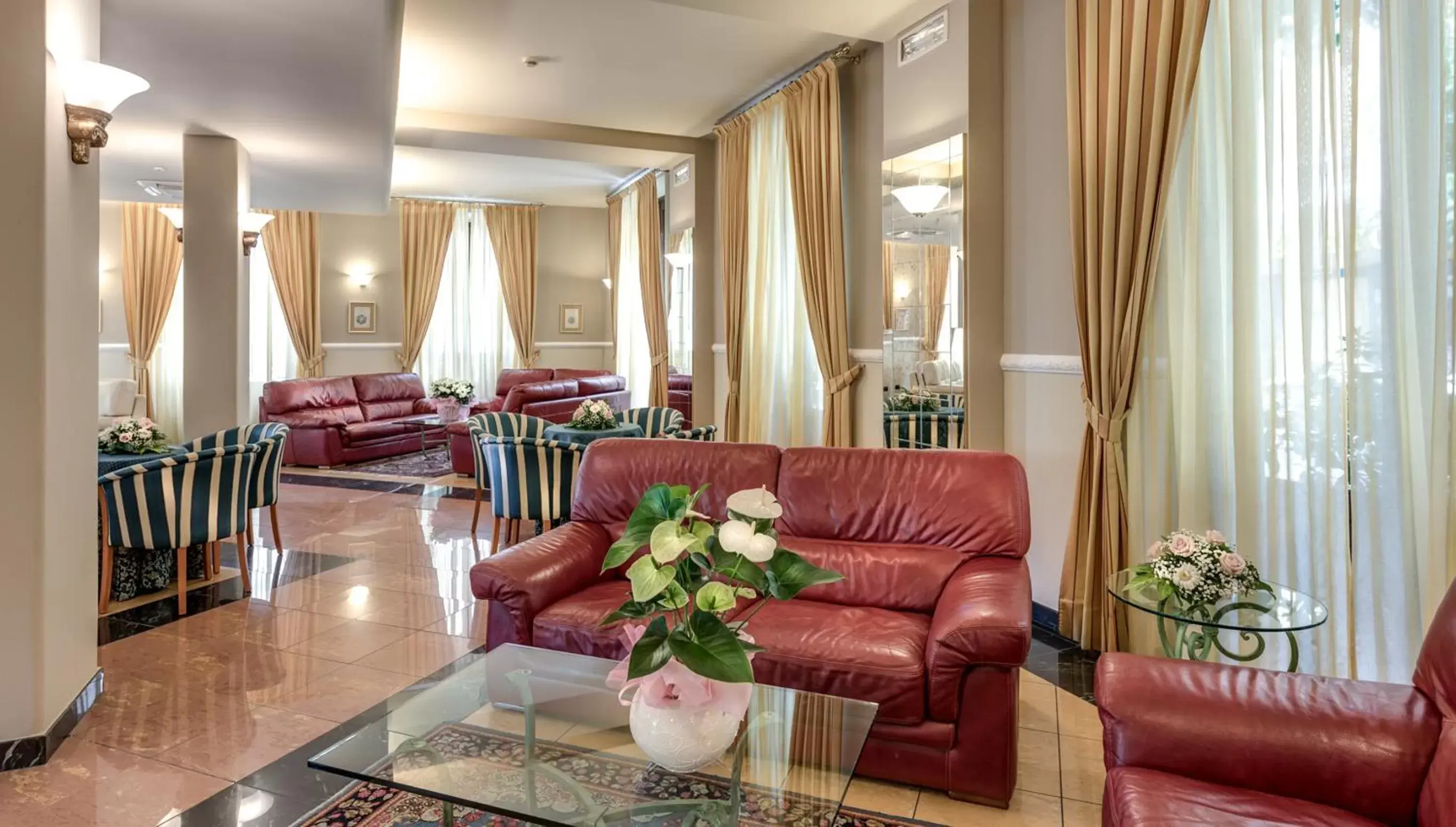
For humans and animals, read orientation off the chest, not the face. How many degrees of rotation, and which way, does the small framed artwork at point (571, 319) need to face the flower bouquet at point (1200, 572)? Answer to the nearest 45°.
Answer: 0° — it already faces it

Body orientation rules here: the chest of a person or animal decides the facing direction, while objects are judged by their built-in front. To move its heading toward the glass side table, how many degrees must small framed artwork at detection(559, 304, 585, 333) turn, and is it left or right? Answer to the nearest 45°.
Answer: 0° — it already faces it

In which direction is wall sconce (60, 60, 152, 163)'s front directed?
to the viewer's right

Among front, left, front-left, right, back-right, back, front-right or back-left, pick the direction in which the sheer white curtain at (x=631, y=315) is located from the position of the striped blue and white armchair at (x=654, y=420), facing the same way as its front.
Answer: back-right

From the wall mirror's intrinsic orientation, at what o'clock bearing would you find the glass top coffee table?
The glass top coffee table is roughly at 11 o'clock from the wall mirror.

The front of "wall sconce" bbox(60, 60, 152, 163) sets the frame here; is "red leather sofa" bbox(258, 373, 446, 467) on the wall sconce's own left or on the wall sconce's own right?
on the wall sconce's own left

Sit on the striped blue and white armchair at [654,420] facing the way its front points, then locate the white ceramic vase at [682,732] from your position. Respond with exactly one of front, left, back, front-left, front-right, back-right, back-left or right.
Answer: front-left

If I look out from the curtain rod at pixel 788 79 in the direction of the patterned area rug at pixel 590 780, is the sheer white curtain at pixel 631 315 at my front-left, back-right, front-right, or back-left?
back-right

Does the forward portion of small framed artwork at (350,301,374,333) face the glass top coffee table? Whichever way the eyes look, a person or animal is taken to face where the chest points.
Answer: yes

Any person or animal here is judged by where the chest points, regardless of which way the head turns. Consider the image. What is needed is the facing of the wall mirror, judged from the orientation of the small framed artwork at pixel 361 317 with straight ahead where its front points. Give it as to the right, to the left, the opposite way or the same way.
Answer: to the right

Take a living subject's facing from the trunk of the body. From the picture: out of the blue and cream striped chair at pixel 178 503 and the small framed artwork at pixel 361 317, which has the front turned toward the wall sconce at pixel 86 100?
the small framed artwork

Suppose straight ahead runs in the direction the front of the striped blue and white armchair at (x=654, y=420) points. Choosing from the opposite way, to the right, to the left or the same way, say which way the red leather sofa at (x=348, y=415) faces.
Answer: to the left
